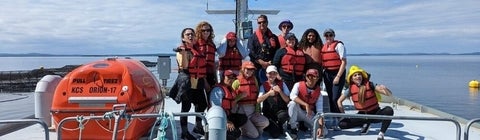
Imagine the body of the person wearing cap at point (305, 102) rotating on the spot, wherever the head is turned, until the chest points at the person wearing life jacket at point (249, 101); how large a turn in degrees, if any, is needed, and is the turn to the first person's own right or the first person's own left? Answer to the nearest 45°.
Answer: approximately 90° to the first person's own right

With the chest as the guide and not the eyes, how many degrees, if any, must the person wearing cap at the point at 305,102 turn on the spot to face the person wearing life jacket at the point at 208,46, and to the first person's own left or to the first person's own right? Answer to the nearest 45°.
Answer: approximately 90° to the first person's own right

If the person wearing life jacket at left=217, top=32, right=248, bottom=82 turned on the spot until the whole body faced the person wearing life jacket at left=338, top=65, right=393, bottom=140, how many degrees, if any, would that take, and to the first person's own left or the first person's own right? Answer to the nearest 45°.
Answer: approximately 90° to the first person's own left
